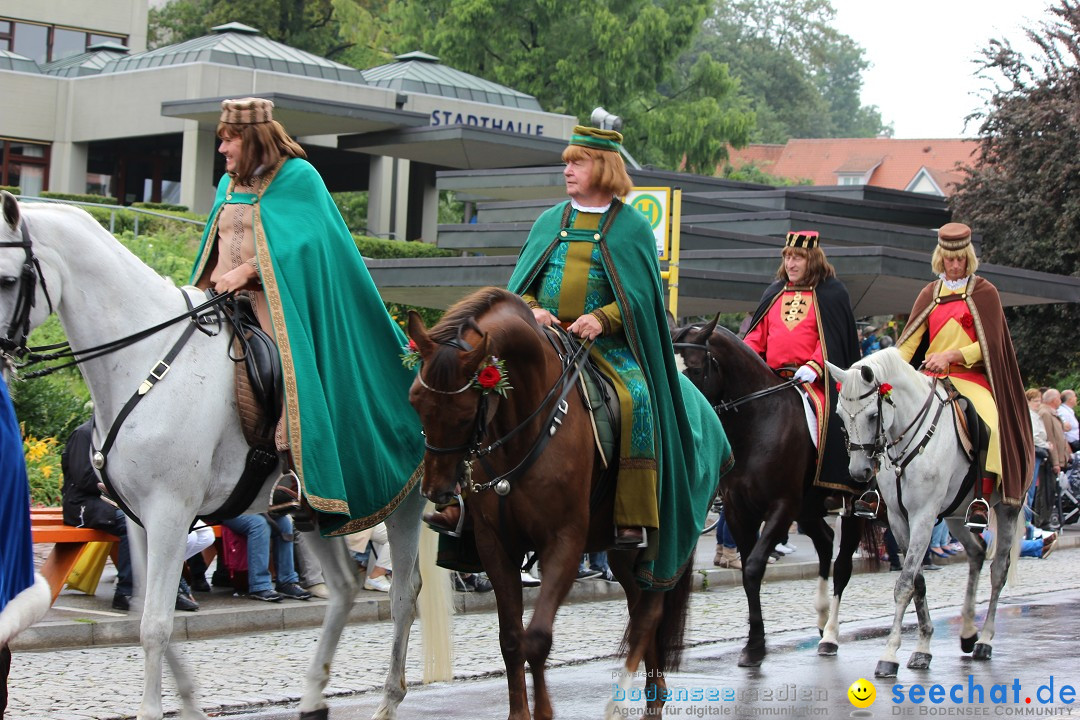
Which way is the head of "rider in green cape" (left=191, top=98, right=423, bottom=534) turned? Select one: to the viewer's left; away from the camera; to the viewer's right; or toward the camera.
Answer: to the viewer's left

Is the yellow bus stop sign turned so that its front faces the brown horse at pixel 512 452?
yes

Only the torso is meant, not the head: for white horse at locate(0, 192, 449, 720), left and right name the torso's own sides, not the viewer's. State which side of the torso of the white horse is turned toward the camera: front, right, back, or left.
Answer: left

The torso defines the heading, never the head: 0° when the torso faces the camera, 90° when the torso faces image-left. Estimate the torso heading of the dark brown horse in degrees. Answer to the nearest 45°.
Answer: approximately 45°

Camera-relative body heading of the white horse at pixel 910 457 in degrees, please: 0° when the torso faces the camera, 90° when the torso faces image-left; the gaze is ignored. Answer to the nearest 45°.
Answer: approximately 45°

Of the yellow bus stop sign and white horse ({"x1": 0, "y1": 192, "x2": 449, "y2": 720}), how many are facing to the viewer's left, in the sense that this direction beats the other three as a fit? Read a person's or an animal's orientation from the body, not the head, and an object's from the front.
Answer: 1

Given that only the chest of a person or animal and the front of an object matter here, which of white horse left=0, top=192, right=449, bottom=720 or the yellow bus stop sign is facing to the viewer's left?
the white horse

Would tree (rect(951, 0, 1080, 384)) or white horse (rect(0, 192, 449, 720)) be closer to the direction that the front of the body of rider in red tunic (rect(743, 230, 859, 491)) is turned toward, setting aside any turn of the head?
the white horse
